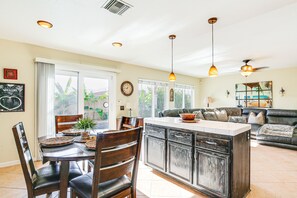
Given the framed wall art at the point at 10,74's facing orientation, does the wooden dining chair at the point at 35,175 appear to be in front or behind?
in front

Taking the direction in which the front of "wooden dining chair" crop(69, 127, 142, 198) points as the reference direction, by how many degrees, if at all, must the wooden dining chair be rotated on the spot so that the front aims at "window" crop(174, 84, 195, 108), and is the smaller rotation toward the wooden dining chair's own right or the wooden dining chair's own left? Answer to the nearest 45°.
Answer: approximately 90° to the wooden dining chair's own right

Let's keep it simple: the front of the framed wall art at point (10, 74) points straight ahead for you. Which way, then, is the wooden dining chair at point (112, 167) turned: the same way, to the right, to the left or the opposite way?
the opposite way

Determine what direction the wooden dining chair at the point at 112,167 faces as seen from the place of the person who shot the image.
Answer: facing away from the viewer and to the left of the viewer

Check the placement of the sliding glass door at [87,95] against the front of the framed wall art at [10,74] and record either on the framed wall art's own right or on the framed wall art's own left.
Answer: on the framed wall art's own left

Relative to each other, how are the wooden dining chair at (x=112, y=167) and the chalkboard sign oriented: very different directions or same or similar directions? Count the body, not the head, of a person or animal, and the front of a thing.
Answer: very different directions

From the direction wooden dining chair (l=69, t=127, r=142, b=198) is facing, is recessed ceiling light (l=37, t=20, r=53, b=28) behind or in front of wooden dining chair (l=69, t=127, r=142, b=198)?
in front

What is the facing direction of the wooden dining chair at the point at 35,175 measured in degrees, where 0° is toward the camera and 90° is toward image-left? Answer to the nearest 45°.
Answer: approximately 270°

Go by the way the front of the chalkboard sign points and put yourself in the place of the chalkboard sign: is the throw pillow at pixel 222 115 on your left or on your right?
on your left

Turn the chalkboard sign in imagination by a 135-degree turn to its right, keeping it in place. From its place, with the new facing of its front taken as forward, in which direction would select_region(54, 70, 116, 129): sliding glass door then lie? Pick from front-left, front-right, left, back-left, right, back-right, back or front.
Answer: back-right

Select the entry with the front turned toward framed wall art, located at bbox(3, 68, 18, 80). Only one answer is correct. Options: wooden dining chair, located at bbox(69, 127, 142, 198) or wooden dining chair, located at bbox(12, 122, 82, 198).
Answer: wooden dining chair, located at bbox(69, 127, 142, 198)
